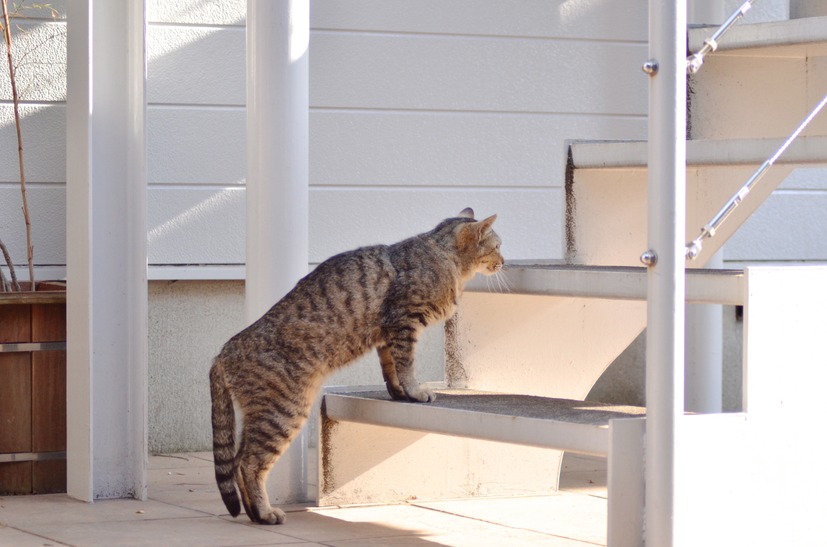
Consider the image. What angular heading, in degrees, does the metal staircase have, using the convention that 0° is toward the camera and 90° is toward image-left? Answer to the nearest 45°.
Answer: approximately 45°

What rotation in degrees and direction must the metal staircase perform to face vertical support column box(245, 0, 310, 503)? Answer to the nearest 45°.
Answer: approximately 45° to its right

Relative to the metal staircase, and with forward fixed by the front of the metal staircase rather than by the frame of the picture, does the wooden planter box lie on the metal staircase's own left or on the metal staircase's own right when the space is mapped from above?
on the metal staircase's own right

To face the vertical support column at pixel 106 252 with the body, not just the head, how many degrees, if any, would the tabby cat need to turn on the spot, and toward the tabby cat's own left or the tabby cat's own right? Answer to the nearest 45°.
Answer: approximately 135° to the tabby cat's own left

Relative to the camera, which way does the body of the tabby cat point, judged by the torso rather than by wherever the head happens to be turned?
to the viewer's right
